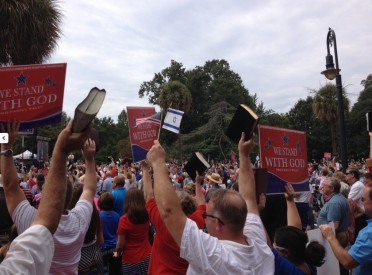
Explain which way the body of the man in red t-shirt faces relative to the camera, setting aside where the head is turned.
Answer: away from the camera

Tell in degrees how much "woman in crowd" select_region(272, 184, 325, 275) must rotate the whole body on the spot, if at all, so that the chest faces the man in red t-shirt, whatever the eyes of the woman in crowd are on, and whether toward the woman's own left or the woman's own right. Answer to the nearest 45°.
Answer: approximately 45° to the woman's own left

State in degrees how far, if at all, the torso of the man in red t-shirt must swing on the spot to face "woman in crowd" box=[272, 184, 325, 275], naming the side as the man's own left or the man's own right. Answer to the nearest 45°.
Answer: approximately 90° to the man's own right

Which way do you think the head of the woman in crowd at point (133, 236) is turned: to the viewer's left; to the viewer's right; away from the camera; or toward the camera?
away from the camera

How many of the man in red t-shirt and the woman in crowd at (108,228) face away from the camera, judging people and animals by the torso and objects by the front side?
2

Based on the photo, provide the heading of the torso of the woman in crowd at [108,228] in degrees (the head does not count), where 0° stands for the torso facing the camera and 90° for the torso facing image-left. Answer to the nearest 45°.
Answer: approximately 180°

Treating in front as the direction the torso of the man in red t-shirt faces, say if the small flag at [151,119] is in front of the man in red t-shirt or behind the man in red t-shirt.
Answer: in front

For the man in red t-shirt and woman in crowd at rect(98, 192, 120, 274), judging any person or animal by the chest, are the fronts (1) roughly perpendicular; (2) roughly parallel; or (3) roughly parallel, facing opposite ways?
roughly parallel

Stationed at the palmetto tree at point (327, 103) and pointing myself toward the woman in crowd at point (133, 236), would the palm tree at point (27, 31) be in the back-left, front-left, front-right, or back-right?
front-right

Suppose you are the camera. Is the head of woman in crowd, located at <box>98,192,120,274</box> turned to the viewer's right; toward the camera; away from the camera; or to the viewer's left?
away from the camera

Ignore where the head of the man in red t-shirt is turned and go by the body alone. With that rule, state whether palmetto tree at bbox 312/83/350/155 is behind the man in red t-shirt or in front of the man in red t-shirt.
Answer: in front

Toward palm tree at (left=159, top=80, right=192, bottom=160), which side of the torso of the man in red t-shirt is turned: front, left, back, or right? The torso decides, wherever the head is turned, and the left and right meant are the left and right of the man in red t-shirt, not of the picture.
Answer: front
